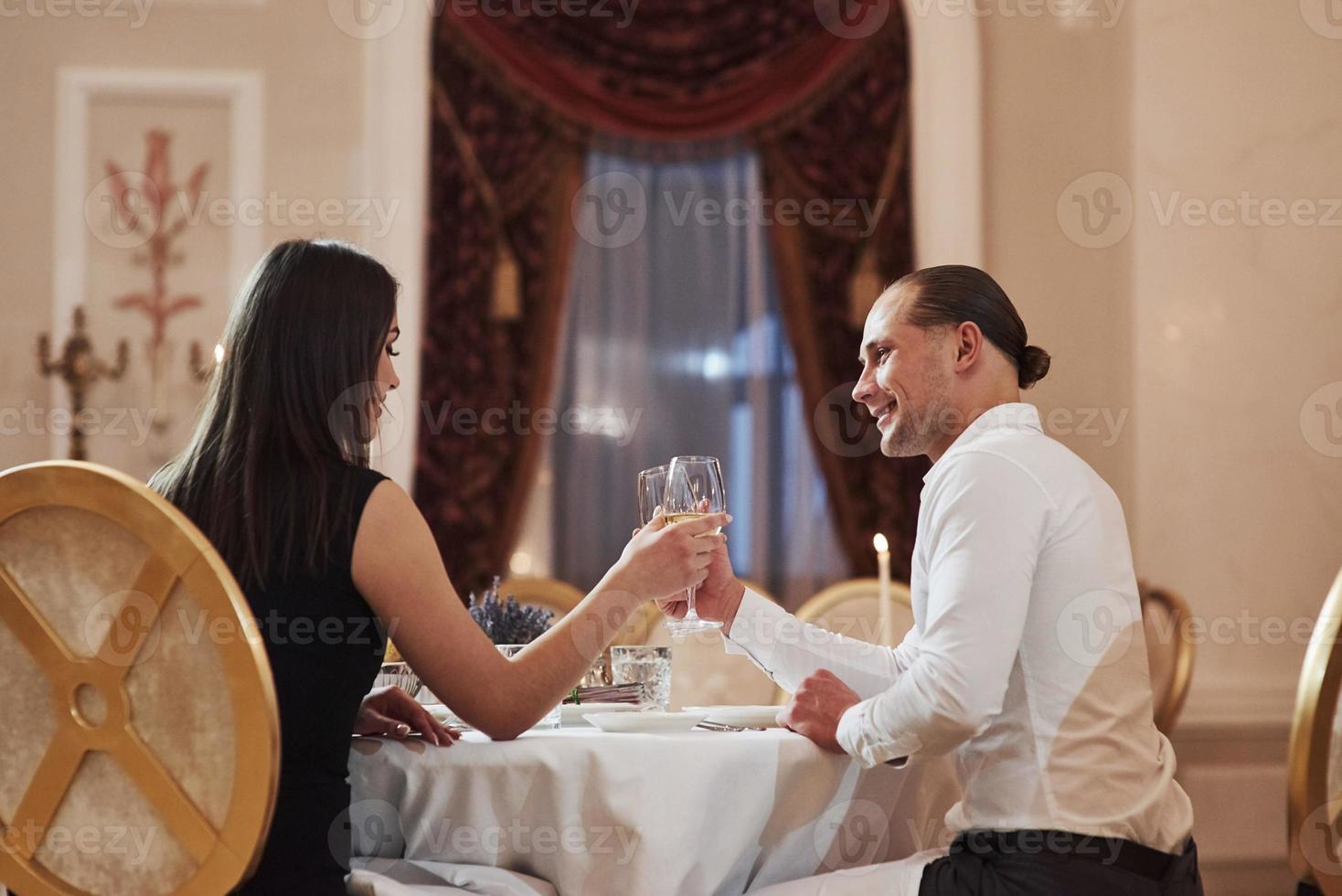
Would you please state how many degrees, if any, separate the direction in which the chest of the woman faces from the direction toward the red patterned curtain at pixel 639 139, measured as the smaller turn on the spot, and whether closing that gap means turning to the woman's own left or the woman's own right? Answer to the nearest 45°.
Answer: approximately 45° to the woman's own left

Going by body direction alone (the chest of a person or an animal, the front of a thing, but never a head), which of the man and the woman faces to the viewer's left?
the man

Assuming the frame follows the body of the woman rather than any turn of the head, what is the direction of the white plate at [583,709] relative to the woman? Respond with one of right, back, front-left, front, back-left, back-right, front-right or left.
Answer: front

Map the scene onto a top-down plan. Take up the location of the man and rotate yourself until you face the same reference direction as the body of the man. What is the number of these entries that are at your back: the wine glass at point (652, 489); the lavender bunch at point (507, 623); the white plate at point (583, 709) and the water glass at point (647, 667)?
0

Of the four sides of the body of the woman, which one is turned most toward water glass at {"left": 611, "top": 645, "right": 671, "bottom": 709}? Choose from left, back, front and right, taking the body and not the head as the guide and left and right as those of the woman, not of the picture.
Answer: front

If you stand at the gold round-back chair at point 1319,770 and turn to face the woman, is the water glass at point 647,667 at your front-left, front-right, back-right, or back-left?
front-right

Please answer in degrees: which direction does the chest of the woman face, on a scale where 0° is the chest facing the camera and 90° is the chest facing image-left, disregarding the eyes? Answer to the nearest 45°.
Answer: approximately 225°

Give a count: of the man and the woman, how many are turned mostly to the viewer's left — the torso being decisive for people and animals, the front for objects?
1

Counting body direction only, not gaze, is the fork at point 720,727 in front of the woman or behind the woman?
in front

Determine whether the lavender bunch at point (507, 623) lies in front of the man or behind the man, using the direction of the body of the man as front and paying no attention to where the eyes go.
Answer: in front

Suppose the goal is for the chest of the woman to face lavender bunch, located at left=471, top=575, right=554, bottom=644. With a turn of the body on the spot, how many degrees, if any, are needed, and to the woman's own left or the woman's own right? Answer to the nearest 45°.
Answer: approximately 45° to the woman's own left

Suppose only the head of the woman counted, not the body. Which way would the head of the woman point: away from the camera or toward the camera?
away from the camera

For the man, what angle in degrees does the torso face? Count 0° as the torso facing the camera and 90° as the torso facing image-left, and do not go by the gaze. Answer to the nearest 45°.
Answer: approximately 90°
